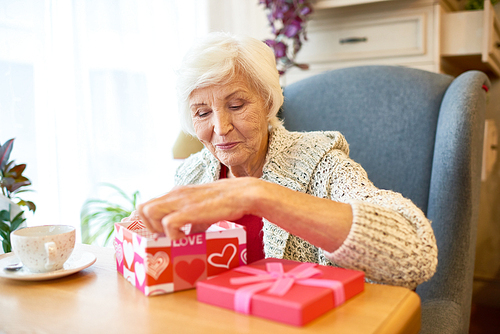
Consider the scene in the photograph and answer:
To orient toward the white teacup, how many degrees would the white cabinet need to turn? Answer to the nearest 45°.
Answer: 0° — it already faces it

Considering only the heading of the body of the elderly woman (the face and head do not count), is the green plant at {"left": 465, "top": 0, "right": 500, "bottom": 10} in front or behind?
behind

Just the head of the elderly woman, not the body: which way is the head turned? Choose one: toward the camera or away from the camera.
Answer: toward the camera

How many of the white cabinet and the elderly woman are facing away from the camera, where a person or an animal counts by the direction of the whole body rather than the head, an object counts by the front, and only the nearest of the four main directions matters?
0

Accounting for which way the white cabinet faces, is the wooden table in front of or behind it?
in front

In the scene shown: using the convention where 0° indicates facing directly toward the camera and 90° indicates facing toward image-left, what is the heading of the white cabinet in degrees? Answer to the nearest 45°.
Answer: approximately 0°

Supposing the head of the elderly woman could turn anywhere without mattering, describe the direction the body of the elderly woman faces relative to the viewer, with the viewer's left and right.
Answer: facing the viewer and to the left of the viewer

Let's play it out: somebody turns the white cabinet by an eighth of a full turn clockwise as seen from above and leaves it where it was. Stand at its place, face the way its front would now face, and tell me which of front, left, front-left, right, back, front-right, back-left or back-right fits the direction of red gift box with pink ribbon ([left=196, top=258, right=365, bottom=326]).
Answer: front-left

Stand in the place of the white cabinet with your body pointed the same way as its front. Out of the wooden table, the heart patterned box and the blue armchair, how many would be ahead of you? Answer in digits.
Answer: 3
